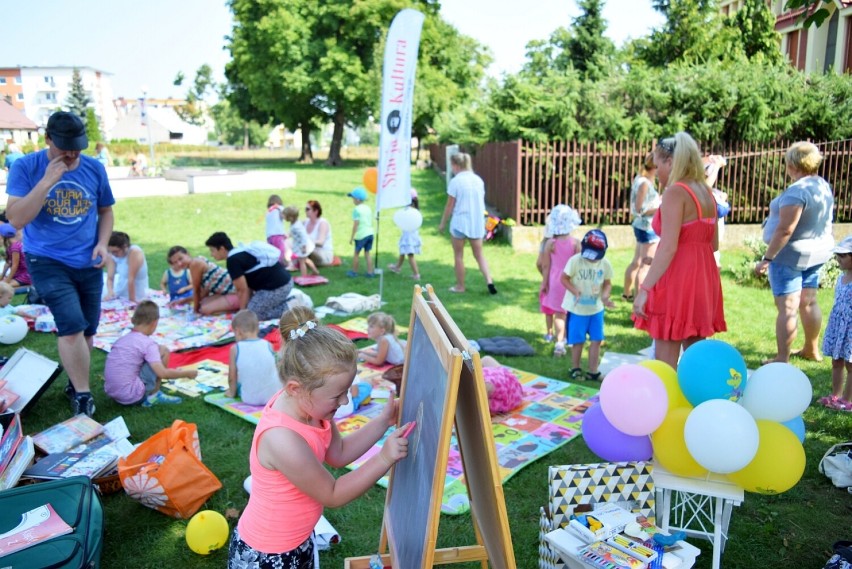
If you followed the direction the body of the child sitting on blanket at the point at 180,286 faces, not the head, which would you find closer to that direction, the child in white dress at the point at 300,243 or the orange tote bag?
the orange tote bag

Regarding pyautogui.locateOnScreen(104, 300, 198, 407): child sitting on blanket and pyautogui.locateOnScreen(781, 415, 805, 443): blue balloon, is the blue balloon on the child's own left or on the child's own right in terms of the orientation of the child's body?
on the child's own right

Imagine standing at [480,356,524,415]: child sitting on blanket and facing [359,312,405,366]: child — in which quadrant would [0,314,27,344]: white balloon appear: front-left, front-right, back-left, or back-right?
front-left

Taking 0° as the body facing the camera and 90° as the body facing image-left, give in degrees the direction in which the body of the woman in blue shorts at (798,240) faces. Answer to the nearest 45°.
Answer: approximately 135°

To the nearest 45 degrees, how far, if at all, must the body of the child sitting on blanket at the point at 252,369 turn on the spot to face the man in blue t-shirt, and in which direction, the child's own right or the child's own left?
approximately 90° to the child's own left

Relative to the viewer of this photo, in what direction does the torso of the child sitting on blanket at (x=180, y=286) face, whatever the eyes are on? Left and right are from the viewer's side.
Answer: facing the viewer

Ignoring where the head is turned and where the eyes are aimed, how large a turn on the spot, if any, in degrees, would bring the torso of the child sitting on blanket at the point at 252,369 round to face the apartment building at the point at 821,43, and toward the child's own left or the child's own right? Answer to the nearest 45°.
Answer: approximately 45° to the child's own right

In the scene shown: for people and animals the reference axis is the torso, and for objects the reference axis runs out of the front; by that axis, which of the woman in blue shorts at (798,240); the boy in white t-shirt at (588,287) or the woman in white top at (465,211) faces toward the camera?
the boy in white t-shirt

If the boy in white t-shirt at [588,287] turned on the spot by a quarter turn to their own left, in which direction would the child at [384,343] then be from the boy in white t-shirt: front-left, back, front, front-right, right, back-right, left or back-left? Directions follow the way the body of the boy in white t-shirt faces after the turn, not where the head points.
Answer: back

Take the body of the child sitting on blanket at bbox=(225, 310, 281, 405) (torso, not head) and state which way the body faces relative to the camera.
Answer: away from the camera

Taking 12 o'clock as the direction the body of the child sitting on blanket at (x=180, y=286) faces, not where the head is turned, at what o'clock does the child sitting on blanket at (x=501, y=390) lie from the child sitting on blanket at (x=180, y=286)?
the child sitting on blanket at (x=501, y=390) is roughly at 11 o'clock from the child sitting on blanket at (x=180, y=286).

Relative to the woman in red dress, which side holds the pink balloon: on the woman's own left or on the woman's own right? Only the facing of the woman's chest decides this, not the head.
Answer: on the woman's own left

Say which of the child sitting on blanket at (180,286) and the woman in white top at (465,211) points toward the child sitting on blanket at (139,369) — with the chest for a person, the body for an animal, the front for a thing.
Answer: the child sitting on blanket at (180,286)

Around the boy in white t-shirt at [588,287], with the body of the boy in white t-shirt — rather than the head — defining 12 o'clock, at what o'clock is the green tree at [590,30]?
The green tree is roughly at 6 o'clock from the boy in white t-shirt.

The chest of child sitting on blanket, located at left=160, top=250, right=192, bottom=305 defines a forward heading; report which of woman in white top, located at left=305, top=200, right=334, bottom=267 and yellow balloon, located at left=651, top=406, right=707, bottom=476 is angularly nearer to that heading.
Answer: the yellow balloon

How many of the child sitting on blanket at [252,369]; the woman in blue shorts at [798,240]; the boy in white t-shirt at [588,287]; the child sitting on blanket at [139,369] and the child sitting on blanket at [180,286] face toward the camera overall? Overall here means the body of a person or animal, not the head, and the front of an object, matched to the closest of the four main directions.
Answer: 2
